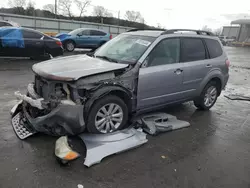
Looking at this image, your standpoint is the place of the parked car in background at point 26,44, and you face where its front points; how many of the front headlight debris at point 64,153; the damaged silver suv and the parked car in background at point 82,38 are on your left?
2

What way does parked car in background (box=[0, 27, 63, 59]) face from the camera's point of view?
to the viewer's left

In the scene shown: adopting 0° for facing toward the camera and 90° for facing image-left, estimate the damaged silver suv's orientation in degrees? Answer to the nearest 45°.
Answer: approximately 45°

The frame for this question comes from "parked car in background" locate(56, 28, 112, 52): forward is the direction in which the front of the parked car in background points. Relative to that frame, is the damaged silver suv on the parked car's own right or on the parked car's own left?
on the parked car's own left

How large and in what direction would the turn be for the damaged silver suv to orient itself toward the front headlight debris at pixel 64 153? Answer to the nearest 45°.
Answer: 0° — it already faces it

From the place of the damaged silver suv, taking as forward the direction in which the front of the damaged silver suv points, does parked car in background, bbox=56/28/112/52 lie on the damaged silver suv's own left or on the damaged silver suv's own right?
on the damaged silver suv's own right

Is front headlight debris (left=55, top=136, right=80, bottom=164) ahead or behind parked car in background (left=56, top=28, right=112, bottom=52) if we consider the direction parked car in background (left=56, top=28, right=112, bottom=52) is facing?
ahead

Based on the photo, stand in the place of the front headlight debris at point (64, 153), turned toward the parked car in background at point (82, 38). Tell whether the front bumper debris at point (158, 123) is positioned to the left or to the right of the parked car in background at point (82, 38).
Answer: right

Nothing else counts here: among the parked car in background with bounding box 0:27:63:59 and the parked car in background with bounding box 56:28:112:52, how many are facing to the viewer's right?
0

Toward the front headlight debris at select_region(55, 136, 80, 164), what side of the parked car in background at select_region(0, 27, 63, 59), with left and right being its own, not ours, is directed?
left

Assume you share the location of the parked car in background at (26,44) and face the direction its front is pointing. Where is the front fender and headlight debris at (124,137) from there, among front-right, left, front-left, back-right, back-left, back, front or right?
left

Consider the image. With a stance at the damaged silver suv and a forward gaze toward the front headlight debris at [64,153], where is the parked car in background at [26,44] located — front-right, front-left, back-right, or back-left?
back-right

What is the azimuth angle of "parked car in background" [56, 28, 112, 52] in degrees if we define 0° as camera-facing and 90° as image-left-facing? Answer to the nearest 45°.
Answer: approximately 45°

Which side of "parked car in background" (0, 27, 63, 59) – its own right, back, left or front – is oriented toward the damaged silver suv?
left
